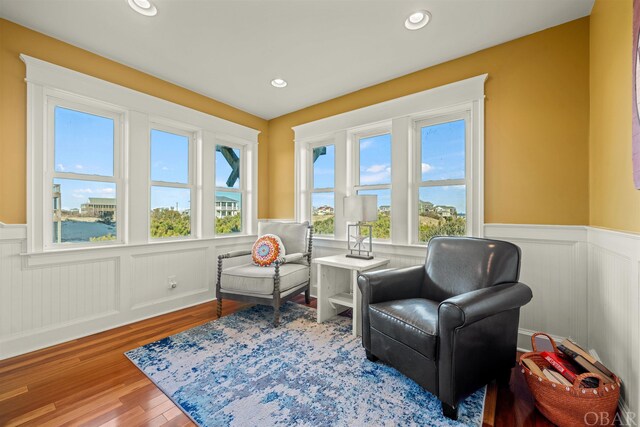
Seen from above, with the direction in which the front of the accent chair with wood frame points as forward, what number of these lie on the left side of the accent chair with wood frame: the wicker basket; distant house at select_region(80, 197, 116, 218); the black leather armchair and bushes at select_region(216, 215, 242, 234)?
2

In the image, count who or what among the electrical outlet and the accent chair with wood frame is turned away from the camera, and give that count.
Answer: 0

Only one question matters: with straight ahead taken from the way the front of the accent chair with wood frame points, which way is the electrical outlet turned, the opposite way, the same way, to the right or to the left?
to the left

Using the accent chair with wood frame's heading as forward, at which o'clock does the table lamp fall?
The table lamp is roughly at 8 o'clock from the accent chair with wood frame.

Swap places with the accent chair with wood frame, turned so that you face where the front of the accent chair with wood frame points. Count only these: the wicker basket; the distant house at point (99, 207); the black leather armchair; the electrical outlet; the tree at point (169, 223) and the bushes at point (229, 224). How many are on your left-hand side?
2

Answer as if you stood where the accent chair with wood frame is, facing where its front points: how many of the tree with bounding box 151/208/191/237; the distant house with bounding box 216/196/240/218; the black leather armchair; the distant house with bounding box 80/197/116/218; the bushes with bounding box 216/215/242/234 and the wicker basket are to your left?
2

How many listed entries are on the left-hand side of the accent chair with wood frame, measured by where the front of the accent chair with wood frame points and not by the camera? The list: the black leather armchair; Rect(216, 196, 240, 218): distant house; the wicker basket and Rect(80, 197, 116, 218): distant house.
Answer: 2

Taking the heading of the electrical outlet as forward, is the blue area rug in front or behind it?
in front

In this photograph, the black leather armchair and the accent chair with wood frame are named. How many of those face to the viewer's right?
0
